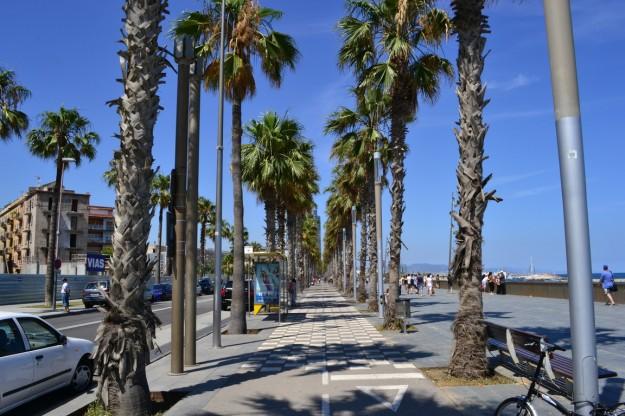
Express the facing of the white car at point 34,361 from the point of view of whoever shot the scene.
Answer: facing away from the viewer and to the right of the viewer

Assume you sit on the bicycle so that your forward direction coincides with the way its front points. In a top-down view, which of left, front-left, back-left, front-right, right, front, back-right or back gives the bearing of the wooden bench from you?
right

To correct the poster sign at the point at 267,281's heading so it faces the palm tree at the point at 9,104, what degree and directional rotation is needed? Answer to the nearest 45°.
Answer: approximately 90° to its right

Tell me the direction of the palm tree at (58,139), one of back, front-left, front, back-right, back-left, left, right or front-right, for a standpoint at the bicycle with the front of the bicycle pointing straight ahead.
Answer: front-right

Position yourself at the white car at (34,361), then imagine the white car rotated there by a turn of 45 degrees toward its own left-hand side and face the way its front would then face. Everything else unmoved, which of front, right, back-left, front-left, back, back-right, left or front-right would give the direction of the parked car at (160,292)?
front

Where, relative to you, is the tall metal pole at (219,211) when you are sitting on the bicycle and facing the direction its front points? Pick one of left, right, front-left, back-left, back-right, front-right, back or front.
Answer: front-right

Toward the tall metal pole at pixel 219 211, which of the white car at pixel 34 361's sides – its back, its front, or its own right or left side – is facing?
front
